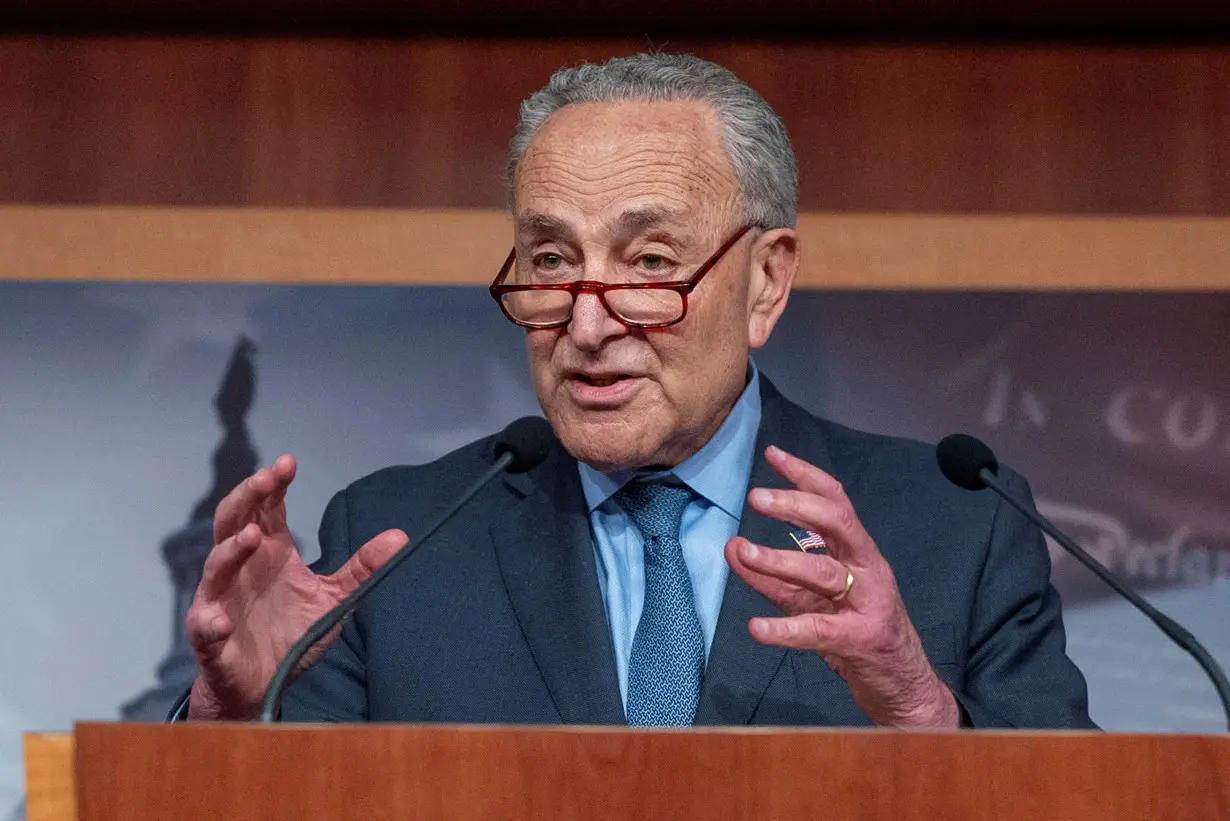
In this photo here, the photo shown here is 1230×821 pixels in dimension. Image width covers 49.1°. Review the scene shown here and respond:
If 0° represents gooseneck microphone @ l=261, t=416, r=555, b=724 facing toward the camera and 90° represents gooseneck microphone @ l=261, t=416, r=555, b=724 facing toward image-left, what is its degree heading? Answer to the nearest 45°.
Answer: approximately 225°

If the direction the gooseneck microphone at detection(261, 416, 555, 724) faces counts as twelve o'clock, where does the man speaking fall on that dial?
The man speaking is roughly at 12 o'clock from the gooseneck microphone.
